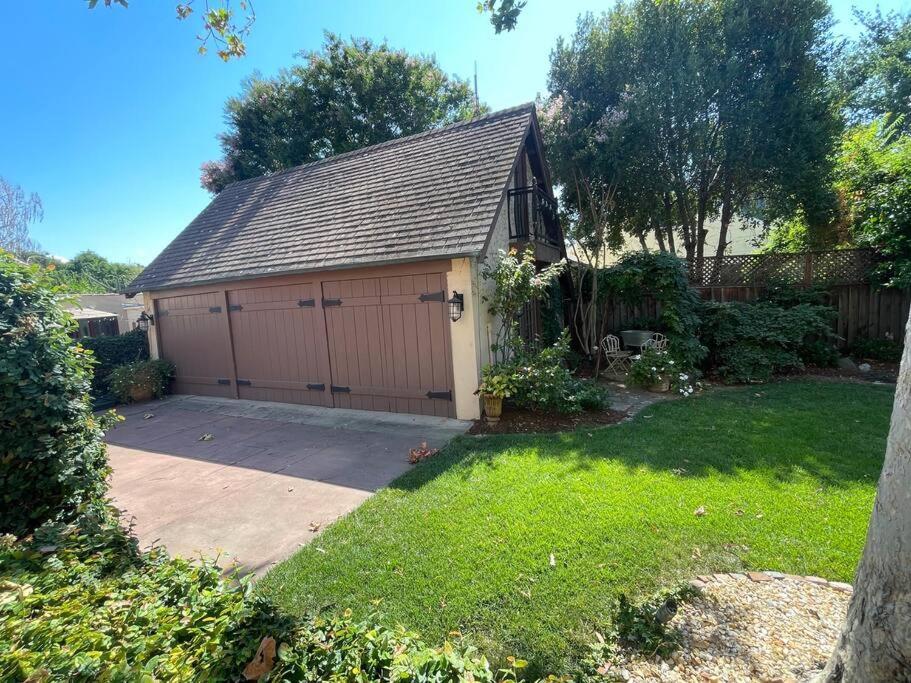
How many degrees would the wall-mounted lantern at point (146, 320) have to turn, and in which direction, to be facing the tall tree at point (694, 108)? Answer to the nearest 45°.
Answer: approximately 90° to its left

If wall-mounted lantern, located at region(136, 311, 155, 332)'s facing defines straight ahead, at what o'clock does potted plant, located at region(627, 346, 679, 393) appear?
The potted plant is roughly at 9 o'clock from the wall-mounted lantern.

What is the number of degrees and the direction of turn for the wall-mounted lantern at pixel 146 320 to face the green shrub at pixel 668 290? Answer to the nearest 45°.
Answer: approximately 90° to its left

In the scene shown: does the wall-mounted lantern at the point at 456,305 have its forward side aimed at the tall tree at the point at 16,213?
no

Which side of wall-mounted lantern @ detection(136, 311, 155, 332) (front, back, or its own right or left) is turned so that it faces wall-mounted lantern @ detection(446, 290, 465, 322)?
left

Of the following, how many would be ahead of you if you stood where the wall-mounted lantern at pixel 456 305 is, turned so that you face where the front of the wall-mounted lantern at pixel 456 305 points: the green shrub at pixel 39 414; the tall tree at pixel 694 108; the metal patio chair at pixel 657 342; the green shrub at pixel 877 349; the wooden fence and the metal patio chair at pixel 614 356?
1

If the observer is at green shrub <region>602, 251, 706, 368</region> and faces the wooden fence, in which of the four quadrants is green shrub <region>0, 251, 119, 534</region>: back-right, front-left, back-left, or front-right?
back-right

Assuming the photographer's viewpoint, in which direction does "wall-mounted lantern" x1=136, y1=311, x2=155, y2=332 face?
facing the viewer and to the left of the viewer

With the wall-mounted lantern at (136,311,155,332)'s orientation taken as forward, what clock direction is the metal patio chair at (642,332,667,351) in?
The metal patio chair is roughly at 9 o'clock from the wall-mounted lantern.

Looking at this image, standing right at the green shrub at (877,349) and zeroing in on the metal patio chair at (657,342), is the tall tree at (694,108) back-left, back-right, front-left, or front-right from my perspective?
front-right

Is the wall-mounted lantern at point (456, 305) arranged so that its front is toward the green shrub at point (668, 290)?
no

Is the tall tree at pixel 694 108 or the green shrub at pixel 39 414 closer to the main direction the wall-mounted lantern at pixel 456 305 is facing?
the green shrub

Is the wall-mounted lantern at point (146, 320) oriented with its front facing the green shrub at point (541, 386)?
no

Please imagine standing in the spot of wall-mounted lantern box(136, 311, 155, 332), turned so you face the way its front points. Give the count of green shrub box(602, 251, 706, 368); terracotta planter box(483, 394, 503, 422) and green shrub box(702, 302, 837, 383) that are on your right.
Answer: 0

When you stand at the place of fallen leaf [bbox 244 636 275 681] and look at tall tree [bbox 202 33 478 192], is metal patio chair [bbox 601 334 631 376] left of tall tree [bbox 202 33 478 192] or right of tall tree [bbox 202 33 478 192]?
right

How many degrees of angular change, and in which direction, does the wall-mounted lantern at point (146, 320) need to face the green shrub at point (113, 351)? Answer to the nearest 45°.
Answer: approximately 45° to its right

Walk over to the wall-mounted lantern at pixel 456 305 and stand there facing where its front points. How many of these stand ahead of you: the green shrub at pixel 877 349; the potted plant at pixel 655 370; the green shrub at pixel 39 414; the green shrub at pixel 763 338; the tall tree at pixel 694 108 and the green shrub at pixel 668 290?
1

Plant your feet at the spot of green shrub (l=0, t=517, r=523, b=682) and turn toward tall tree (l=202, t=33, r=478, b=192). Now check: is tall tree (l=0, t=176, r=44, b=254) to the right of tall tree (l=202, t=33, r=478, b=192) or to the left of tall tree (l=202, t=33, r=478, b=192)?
left

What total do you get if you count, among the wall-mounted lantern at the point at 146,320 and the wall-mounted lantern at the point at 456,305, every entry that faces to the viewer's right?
0

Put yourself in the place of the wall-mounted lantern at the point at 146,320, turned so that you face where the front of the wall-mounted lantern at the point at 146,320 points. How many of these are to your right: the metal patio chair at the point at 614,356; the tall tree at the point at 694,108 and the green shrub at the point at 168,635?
0

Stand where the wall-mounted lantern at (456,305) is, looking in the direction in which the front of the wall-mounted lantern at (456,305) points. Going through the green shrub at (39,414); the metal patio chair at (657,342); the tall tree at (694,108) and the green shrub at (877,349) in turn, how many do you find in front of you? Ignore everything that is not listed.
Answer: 1
